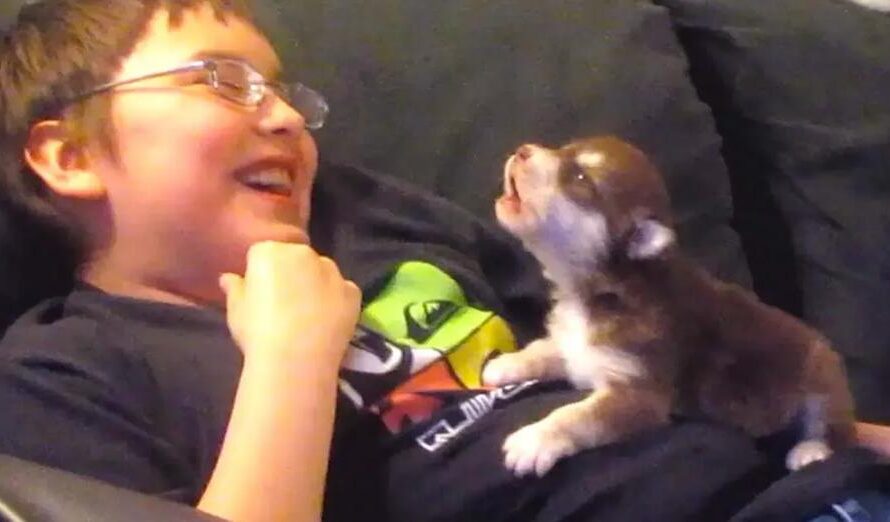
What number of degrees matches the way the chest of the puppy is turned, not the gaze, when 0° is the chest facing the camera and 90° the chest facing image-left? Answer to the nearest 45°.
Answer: approximately 90°
